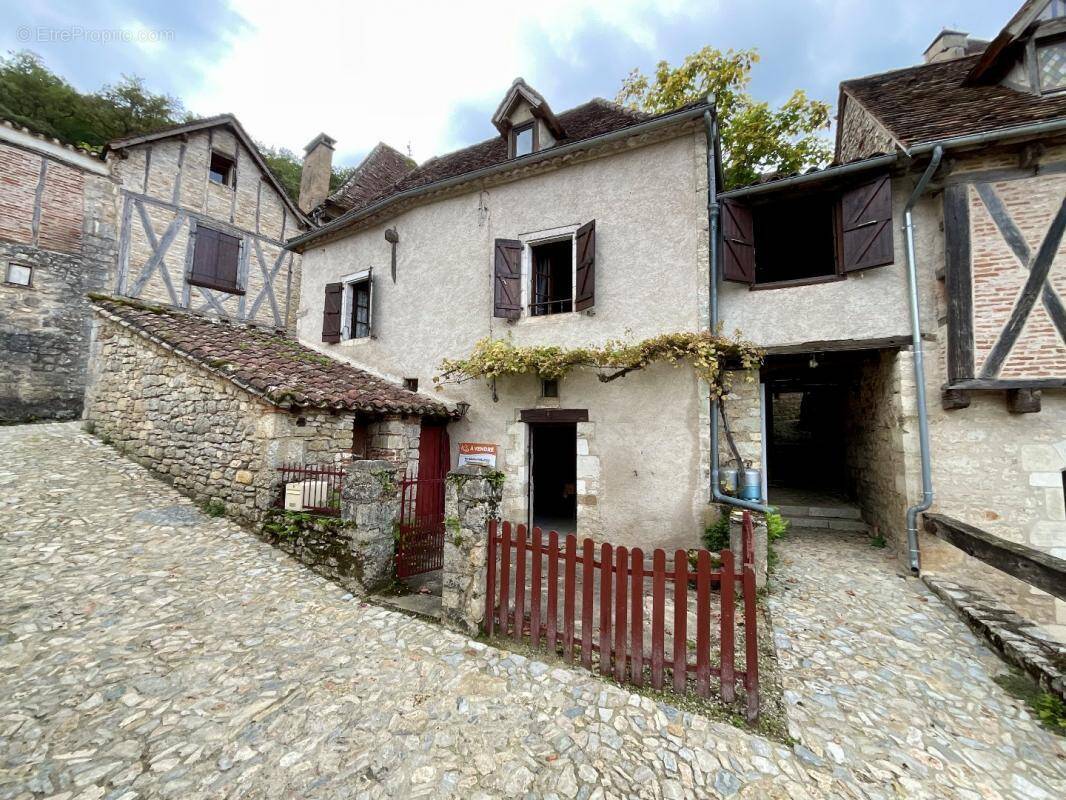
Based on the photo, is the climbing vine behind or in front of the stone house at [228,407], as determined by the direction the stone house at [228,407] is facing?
in front

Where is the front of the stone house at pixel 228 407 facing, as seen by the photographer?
facing the viewer and to the right of the viewer

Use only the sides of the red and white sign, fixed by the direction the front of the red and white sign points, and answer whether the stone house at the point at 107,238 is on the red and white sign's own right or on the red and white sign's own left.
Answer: on the red and white sign's own right

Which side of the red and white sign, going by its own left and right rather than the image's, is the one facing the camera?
front

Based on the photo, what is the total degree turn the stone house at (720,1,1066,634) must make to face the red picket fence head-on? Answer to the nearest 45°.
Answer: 0° — it already faces it

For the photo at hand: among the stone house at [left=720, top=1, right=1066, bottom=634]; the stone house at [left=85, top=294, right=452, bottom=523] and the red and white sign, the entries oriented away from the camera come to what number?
0

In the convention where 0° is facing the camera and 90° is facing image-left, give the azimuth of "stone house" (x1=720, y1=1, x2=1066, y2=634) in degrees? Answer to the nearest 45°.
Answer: approximately 45°

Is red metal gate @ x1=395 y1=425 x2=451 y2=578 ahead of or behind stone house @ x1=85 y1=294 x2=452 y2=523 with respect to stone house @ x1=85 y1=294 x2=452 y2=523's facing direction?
ahead

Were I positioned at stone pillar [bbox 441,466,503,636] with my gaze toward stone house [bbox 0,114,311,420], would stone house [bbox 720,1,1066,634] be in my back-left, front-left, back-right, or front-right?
back-right
